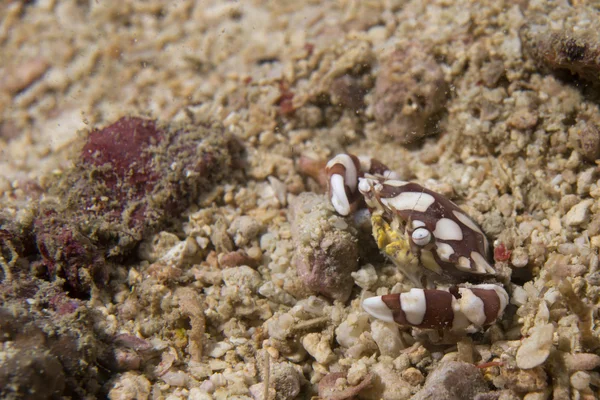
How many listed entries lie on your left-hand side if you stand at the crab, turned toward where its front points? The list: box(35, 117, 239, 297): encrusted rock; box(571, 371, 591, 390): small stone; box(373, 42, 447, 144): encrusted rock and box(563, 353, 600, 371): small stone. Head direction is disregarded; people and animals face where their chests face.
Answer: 2

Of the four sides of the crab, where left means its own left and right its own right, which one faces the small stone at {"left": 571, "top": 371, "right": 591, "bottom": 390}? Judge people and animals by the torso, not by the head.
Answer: left

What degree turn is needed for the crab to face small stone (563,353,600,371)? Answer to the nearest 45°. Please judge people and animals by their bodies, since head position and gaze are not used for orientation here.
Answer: approximately 90° to its left

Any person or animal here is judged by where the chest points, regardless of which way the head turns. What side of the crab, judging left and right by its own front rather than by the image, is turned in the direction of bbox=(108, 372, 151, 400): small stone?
front

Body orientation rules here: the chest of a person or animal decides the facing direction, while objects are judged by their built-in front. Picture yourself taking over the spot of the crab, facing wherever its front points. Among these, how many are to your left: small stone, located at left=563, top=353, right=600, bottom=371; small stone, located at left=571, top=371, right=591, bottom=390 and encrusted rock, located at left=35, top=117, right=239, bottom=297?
2

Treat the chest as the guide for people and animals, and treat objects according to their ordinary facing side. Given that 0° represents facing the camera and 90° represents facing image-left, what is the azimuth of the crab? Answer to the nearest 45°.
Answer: approximately 45°

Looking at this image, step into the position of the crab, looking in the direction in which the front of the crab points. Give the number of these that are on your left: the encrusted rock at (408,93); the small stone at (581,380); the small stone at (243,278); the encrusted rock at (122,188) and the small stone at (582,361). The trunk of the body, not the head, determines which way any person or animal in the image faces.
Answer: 2

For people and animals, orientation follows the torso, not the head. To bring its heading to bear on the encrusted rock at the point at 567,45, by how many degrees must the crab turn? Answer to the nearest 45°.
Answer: approximately 180°

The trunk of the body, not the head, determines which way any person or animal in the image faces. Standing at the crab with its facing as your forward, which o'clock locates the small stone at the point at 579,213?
The small stone is roughly at 7 o'clock from the crab.

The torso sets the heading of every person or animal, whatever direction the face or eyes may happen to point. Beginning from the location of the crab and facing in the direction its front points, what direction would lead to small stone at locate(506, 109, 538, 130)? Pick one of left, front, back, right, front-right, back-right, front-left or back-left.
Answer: back
